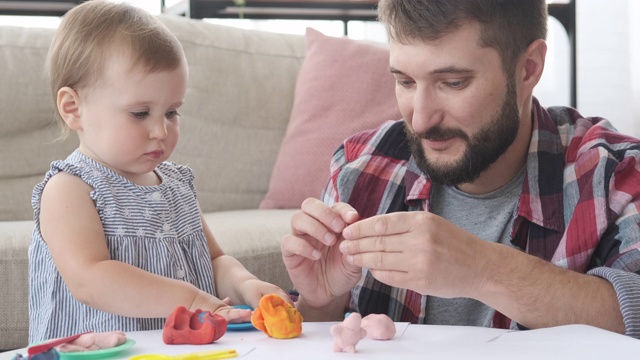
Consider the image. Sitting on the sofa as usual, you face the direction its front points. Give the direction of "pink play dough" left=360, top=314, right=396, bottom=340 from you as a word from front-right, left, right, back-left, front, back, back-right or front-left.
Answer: front

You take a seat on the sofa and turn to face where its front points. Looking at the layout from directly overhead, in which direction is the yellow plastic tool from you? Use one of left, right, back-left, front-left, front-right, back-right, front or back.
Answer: front

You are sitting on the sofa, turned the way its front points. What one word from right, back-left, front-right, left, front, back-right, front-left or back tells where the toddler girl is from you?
front

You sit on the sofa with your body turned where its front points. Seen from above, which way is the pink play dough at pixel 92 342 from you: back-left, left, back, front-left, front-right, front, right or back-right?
front

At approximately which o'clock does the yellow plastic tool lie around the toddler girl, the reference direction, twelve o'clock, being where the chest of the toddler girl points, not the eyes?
The yellow plastic tool is roughly at 1 o'clock from the toddler girl.

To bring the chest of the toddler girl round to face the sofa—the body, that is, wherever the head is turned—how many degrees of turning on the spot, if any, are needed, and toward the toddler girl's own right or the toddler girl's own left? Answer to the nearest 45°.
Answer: approximately 135° to the toddler girl's own left

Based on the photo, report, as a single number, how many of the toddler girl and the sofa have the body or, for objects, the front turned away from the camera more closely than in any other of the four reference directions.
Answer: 0

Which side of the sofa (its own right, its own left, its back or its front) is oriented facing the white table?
front

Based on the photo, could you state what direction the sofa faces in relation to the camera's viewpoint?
facing the viewer

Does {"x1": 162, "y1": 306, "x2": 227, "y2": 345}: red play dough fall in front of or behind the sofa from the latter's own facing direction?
in front

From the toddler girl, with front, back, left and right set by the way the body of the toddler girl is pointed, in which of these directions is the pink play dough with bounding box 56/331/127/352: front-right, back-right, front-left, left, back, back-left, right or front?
front-right

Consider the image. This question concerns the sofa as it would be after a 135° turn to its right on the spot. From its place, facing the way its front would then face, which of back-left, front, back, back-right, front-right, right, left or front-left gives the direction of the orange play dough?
back-left

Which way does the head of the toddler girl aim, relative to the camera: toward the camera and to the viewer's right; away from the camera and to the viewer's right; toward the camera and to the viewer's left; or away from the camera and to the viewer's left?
toward the camera and to the viewer's right

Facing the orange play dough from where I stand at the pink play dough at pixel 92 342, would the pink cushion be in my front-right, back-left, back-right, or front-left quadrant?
front-left

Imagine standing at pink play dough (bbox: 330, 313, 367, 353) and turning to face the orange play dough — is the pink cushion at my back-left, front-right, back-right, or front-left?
front-right
